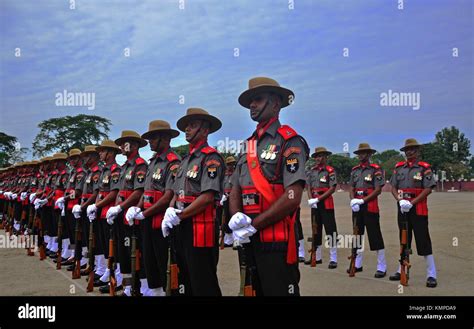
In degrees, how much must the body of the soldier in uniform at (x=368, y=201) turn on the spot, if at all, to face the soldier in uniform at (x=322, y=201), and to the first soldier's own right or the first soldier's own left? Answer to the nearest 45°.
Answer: approximately 90° to the first soldier's own right

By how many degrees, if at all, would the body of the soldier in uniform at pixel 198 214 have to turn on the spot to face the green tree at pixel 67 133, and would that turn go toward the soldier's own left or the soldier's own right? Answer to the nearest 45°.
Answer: approximately 135° to the soldier's own right

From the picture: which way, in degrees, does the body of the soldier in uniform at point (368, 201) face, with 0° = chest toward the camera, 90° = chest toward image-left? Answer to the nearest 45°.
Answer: approximately 45°

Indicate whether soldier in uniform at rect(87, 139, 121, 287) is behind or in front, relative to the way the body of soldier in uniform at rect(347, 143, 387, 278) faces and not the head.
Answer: in front

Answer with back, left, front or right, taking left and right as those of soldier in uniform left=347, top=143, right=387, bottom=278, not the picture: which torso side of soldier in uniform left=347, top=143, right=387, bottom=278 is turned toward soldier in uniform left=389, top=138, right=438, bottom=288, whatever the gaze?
left
